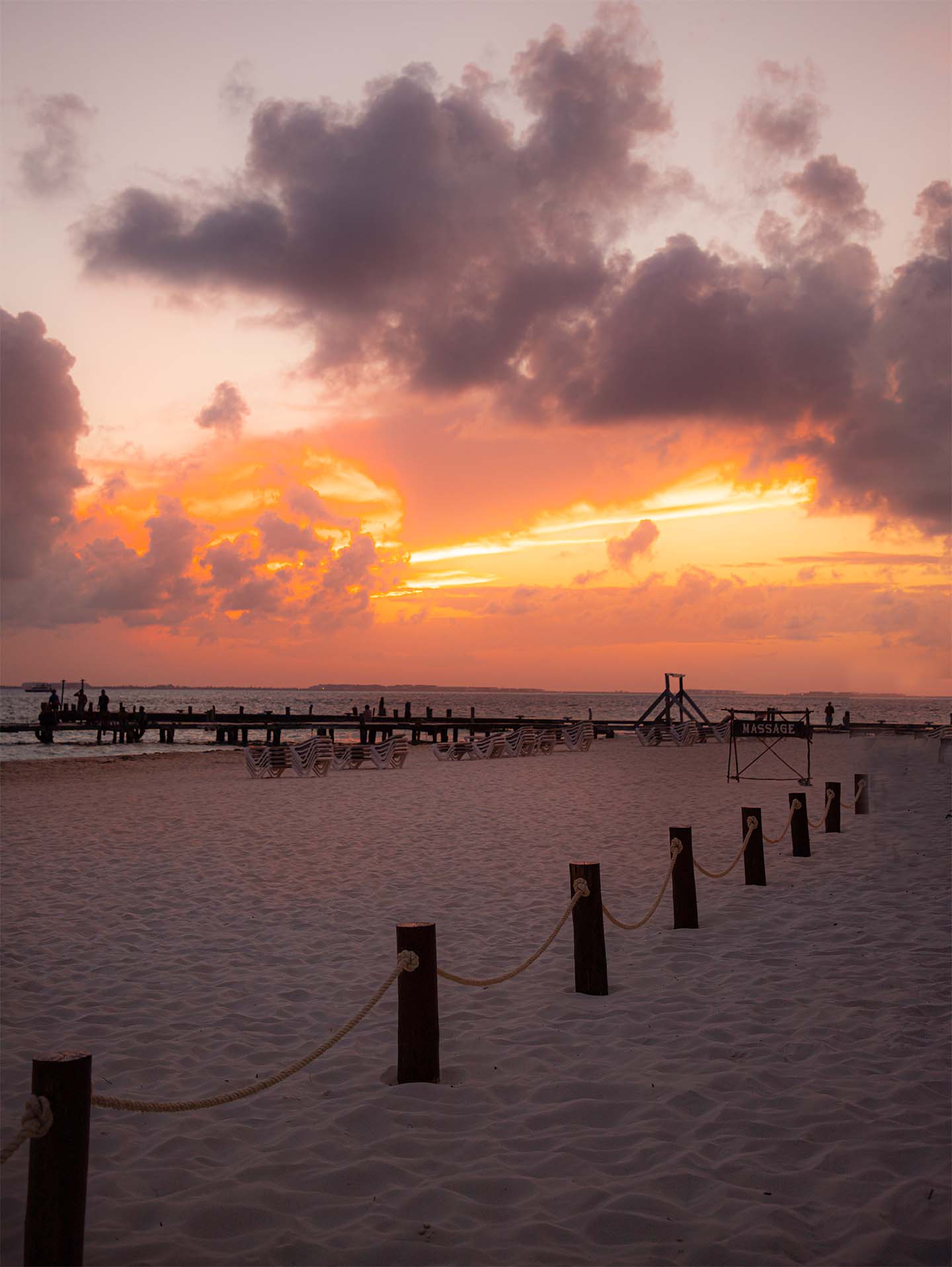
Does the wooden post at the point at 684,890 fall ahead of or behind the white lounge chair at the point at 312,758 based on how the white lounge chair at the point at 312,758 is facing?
behind

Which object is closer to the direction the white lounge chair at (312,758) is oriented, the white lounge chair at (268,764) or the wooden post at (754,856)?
the white lounge chair

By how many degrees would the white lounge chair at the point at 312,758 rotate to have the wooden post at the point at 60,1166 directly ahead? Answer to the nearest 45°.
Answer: approximately 135° to its left

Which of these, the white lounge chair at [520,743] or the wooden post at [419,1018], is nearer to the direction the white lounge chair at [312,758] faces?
the white lounge chair

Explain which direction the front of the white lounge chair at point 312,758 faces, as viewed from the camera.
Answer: facing away from the viewer and to the left of the viewer

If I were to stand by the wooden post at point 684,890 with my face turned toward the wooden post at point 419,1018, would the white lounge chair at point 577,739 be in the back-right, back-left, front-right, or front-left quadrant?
back-right

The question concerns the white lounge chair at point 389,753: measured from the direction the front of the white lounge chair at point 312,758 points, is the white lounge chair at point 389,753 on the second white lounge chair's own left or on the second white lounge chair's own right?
on the second white lounge chair's own right

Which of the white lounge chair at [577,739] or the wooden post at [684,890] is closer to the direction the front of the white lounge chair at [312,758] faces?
the white lounge chair

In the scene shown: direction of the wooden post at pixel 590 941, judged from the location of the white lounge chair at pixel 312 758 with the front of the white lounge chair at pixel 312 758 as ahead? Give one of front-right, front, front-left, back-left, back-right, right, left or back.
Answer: back-left
